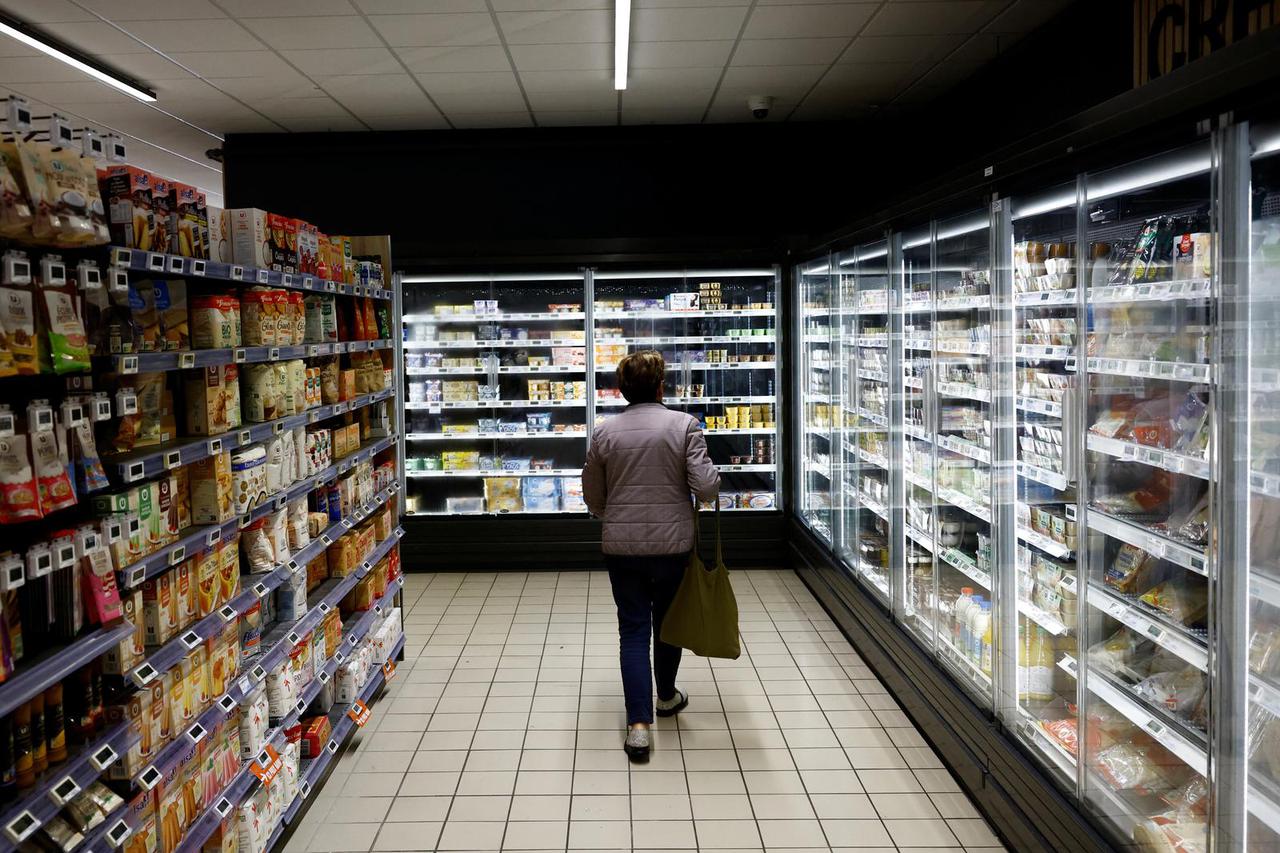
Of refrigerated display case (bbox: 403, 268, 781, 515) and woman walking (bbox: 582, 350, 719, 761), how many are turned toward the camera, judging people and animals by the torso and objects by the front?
1

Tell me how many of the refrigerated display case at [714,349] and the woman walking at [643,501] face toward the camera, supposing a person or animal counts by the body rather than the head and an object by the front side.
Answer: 1

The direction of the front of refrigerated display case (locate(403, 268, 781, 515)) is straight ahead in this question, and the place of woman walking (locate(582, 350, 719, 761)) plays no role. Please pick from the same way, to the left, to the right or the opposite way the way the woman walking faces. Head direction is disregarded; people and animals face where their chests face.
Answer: the opposite way

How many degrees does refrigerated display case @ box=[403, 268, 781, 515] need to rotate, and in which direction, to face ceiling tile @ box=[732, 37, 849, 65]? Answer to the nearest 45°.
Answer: approximately 45° to its left

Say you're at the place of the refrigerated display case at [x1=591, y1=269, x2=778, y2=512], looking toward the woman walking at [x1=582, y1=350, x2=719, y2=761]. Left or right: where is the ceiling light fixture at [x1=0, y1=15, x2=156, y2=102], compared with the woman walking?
right
